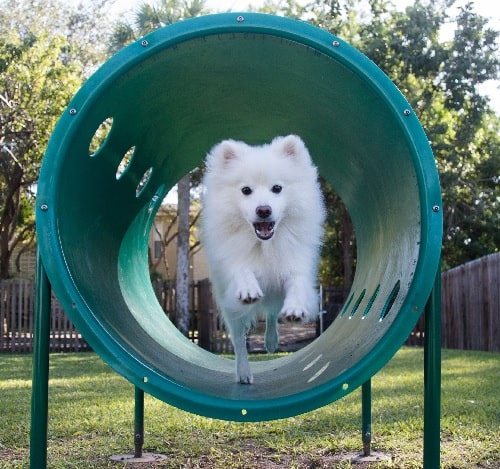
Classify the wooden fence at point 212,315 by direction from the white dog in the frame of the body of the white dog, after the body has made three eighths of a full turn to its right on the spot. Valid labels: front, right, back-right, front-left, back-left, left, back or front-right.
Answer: front-right

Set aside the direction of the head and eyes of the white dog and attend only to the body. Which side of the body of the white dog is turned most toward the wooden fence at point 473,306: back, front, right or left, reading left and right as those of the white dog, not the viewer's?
back

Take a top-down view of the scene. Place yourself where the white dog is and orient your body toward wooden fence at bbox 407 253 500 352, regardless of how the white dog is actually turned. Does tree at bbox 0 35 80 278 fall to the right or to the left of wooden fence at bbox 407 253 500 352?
left

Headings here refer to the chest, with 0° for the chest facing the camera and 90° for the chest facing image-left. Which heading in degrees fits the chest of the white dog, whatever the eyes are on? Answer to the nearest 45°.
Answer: approximately 0°

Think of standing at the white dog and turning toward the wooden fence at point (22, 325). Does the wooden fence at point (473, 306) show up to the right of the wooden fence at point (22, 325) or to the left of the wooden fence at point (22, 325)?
right

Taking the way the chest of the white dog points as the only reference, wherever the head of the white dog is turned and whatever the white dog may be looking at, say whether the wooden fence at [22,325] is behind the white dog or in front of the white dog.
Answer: behind

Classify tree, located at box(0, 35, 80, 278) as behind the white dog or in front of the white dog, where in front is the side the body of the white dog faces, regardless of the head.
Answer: behind
